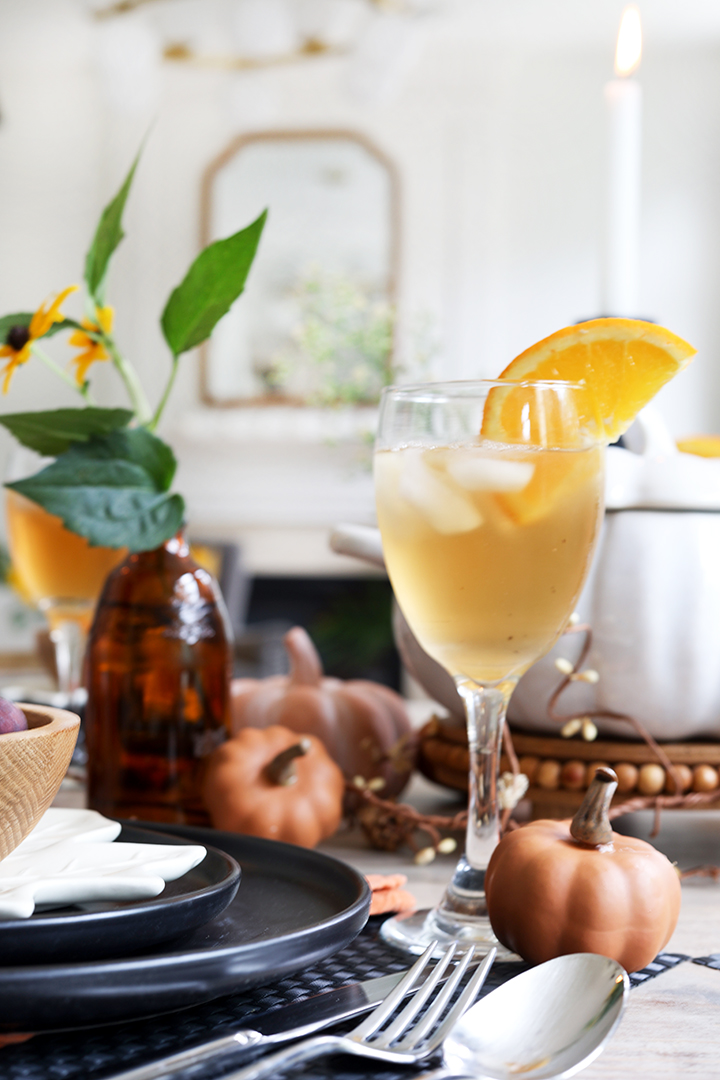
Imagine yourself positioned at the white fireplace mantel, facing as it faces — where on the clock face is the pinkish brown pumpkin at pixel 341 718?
The pinkish brown pumpkin is roughly at 12 o'clock from the white fireplace mantel.

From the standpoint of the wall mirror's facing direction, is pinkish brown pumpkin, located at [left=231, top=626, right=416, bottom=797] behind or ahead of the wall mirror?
ahead

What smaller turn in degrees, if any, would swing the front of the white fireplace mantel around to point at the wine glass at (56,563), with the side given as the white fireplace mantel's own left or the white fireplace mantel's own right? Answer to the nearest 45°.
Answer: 0° — it already faces it

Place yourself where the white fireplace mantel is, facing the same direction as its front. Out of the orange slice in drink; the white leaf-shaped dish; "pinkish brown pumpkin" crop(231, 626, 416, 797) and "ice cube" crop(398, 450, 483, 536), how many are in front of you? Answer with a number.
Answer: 4

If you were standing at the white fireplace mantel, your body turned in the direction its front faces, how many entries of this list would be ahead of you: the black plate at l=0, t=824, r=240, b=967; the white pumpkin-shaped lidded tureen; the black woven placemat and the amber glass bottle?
4

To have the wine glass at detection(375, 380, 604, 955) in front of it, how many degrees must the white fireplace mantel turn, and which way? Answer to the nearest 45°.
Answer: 0° — it already faces it

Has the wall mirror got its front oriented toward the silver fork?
yes

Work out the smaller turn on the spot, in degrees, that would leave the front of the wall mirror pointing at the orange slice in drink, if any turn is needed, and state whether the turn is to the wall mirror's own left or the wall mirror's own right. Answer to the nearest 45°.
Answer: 0° — it already faces it

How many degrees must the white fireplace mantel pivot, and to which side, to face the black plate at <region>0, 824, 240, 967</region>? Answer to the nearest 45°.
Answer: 0° — it already faces it

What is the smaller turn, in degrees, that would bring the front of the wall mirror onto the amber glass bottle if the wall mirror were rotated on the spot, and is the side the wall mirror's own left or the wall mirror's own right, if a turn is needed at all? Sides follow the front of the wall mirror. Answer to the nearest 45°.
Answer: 0° — it already faces it

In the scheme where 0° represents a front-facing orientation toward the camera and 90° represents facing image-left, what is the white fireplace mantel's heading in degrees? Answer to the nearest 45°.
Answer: approximately 0°

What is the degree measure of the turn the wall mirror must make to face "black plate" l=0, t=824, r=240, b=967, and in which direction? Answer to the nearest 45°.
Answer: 0° — it already faces it

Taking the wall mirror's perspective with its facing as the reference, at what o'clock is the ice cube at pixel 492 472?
The ice cube is roughly at 12 o'clock from the wall mirror.
